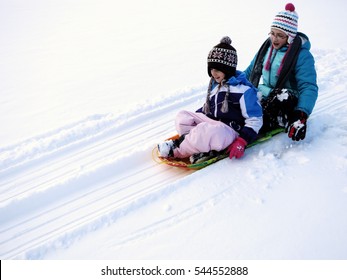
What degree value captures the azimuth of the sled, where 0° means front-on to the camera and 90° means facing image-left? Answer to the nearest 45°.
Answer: approximately 45°

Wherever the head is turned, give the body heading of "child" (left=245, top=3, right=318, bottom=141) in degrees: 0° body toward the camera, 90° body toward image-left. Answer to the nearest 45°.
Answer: approximately 45°
